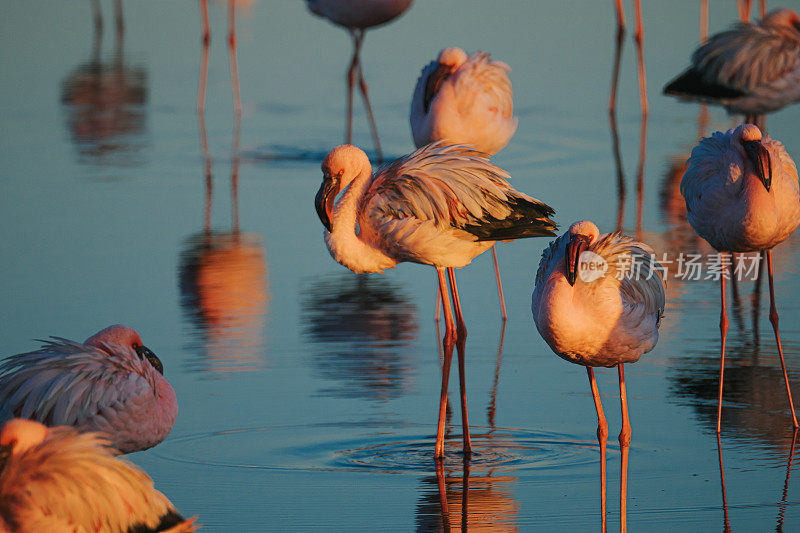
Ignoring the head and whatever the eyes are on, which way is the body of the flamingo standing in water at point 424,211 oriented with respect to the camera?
to the viewer's left

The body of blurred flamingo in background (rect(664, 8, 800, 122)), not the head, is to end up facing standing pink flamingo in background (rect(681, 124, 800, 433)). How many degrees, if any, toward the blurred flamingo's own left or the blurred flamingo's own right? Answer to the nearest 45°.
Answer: approximately 90° to the blurred flamingo's own right

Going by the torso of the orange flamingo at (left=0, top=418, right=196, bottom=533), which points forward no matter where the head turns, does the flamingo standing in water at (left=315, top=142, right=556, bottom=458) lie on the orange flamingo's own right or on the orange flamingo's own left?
on the orange flamingo's own right

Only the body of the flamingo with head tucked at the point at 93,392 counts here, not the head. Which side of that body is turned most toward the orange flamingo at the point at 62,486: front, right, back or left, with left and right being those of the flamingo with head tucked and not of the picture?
right

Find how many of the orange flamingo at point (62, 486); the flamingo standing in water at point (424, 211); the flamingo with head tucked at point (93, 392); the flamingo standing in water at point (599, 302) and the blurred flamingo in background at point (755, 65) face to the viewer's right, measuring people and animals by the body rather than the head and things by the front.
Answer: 2

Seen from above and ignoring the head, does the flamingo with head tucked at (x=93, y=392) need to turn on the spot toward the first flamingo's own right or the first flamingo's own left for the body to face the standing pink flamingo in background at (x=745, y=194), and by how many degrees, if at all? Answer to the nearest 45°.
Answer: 0° — it already faces it

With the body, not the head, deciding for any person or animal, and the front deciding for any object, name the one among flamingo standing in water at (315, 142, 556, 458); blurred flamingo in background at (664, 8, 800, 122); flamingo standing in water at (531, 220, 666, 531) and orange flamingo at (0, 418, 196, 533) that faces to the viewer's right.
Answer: the blurred flamingo in background

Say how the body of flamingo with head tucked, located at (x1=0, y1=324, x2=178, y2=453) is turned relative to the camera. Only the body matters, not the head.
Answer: to the viewer's right

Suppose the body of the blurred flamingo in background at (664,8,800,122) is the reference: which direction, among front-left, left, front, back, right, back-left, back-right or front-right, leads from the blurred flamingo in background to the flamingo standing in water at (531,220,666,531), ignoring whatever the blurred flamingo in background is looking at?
right

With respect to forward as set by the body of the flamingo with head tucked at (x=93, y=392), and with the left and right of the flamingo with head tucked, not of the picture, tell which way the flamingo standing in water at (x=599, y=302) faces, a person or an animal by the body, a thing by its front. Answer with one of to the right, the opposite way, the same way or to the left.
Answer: to the right

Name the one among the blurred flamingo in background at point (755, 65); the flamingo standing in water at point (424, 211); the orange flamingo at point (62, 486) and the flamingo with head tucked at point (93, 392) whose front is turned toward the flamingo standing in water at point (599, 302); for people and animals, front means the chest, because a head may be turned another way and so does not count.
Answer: the flamingo with head tucked

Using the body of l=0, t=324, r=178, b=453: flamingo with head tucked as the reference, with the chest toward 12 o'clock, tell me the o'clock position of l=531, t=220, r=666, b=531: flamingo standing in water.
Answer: The flamingo standing in water is roughly at 12 o'clock from the flamingo with head tucked.
